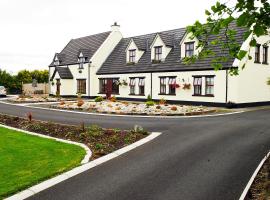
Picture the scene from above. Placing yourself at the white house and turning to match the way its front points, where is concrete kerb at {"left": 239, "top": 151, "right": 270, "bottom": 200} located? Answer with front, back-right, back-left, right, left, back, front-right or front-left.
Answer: front-left

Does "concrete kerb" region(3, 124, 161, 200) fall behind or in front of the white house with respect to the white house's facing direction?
in front

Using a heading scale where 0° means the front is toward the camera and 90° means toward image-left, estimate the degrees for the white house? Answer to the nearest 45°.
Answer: approximately 45°
